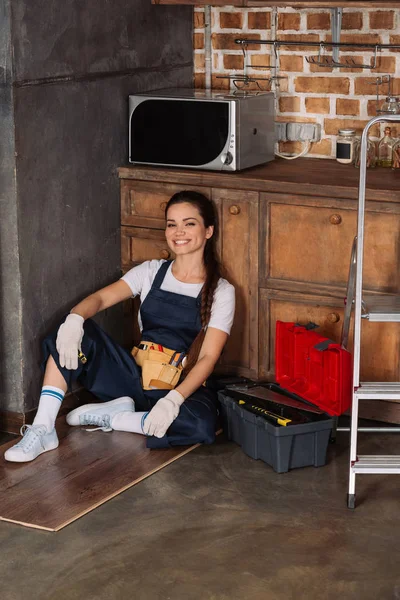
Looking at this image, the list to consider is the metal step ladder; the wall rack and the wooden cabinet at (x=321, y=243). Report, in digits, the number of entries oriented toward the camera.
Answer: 3

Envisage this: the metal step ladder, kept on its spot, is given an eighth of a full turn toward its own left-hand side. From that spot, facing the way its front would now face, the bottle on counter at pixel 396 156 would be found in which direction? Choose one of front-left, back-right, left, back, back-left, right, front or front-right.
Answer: back-left

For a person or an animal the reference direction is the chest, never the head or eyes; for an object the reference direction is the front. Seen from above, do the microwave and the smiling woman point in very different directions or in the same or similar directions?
same or similar directions

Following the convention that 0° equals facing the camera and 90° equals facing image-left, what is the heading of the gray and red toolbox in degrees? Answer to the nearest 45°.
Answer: approximately 45°

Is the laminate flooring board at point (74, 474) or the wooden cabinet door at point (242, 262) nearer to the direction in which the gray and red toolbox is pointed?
the laminate flooring board

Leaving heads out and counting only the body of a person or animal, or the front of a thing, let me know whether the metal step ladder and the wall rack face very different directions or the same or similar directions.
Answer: same or similar directions

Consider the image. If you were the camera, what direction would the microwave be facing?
facing the viewer and to the left of the viewer

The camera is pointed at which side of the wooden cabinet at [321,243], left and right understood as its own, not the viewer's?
front

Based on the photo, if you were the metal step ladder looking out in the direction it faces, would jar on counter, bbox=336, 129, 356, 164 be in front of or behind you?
behind

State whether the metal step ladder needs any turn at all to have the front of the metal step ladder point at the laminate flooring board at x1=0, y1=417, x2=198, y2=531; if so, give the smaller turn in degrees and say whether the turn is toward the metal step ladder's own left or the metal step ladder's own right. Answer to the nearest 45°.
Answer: approximately 90° to the metal step ladder's own right

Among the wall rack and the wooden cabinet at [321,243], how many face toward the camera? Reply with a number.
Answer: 2

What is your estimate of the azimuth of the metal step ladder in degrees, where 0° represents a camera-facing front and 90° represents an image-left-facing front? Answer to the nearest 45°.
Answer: approximately 0°

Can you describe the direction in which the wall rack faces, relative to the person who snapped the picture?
facing the viewer
